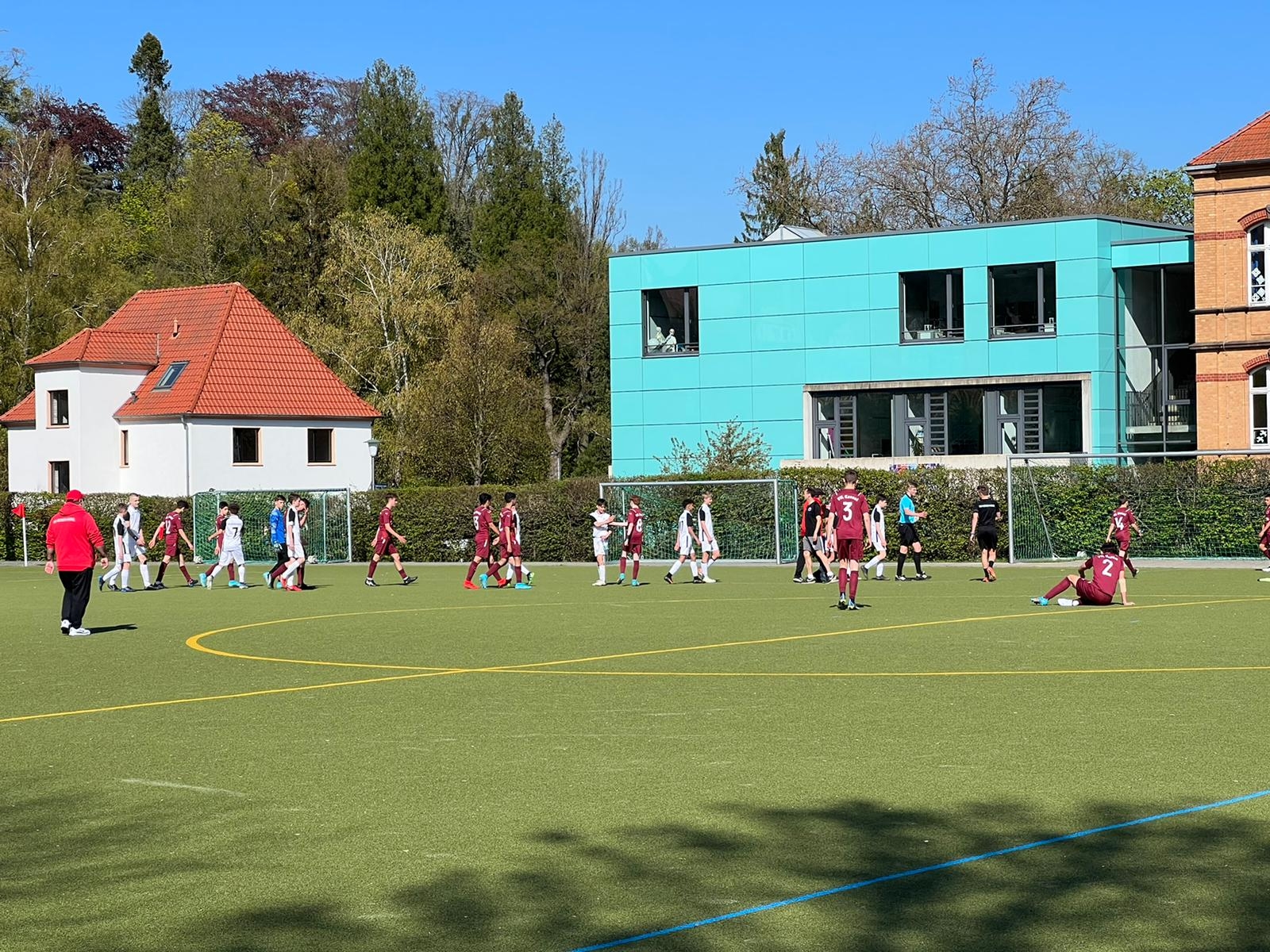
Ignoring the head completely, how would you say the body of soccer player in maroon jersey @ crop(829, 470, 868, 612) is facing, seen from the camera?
away from the camera

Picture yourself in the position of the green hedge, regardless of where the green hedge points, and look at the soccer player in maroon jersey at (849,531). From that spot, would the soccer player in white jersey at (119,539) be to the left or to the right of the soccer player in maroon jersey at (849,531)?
right

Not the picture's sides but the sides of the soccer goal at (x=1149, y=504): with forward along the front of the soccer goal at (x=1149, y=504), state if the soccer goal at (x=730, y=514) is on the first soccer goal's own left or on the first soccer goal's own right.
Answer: on the first soccer goal's own right

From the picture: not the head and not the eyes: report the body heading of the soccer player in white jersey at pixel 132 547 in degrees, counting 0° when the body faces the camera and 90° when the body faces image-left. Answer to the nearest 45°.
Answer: approximately 315°

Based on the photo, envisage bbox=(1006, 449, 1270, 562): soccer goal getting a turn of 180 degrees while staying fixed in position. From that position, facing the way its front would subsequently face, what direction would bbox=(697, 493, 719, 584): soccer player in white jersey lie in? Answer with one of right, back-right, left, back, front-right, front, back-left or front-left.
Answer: back-left

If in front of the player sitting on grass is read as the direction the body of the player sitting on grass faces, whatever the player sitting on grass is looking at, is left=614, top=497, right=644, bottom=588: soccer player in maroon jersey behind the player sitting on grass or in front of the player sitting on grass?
in front

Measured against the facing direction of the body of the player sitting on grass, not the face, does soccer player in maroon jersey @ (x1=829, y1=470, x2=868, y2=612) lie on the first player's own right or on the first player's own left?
on the first player's own left

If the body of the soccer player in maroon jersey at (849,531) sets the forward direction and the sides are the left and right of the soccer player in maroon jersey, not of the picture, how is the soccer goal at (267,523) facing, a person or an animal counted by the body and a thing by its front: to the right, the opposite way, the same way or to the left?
the opposite way

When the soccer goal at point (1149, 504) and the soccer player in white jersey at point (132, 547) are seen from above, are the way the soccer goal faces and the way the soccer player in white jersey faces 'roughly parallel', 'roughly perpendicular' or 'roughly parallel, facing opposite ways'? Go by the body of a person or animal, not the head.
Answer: roughly perpendicular

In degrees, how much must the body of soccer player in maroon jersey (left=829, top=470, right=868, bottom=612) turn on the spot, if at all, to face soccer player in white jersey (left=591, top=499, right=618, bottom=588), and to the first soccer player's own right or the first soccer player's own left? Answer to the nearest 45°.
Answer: approximately 45° to the first soccer player's own left

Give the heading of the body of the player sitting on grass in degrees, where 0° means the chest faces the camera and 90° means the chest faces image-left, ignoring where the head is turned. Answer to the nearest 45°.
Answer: approximately 135°

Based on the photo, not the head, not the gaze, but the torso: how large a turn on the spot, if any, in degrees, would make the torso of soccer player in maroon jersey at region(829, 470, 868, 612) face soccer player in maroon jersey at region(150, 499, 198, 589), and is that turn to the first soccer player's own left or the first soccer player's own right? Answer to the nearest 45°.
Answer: approximately 45° to the first soccer player's own left

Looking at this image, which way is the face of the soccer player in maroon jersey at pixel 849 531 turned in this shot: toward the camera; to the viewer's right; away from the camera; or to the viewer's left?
away from the camera
